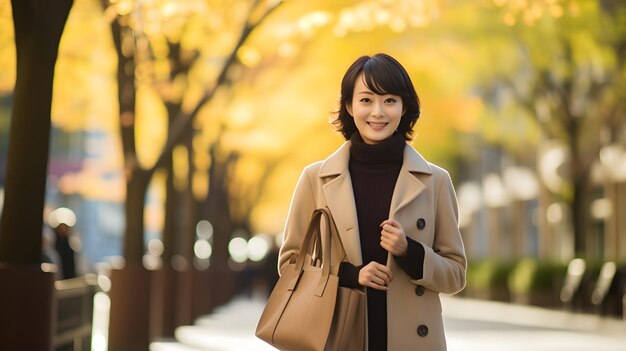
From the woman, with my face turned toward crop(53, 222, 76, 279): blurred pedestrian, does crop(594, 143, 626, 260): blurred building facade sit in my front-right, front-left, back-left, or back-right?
front-right

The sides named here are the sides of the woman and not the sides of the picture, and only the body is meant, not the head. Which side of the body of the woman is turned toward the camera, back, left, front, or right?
front

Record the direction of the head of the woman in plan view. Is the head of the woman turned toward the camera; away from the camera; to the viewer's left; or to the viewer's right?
toward the camera

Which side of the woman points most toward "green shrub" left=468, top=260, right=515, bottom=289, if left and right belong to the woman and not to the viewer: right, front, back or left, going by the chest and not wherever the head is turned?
back

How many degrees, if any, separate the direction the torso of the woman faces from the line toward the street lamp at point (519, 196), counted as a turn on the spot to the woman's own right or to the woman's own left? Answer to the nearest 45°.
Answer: approximately 180°

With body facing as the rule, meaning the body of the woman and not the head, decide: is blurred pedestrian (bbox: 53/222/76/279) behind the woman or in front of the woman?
behind

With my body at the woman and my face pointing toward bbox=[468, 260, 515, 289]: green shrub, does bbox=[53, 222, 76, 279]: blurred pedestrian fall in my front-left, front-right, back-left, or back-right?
front-left

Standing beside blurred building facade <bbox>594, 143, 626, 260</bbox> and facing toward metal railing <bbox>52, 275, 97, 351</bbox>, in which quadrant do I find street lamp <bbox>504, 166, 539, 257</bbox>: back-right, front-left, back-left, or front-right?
back-right

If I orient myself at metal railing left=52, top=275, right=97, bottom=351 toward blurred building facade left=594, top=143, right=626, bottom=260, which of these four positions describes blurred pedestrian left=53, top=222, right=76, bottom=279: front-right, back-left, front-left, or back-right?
front-left
